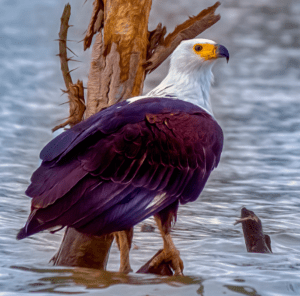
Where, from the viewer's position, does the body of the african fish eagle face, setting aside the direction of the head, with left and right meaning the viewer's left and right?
facing to the right of the viewer
